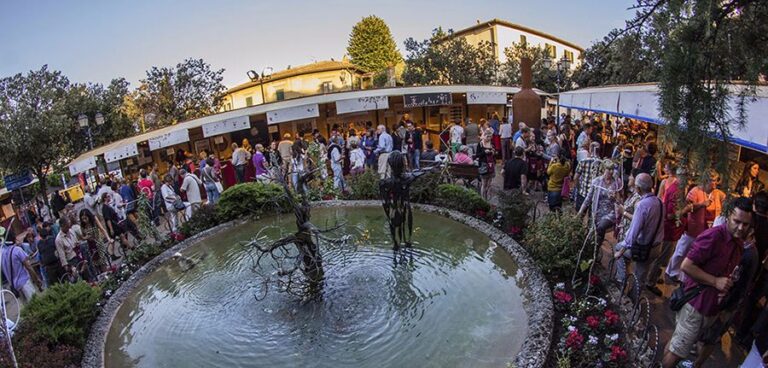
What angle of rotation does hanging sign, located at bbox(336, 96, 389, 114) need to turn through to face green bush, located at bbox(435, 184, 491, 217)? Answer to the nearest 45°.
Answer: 0° — it already faces it

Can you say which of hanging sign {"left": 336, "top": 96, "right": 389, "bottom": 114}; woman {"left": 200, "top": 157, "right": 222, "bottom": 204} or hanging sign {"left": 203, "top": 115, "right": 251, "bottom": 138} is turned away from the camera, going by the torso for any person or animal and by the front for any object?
the woman

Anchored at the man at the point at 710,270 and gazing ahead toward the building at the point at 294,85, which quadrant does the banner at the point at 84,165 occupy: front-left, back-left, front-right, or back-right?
front-left

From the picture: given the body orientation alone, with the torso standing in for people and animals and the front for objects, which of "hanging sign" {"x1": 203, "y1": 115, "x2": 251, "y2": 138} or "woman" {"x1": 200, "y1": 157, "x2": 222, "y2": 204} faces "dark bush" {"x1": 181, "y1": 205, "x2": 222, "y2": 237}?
the hanging sign

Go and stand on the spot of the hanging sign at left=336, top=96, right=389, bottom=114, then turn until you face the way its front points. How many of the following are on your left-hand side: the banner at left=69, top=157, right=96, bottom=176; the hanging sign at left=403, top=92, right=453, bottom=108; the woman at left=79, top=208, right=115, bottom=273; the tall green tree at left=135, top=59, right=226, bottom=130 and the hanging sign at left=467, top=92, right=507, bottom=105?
2

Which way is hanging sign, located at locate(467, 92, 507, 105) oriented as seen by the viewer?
toward the camera

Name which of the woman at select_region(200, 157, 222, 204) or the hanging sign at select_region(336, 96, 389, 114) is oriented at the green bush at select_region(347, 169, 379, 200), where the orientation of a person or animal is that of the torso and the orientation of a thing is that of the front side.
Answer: the hanging sign

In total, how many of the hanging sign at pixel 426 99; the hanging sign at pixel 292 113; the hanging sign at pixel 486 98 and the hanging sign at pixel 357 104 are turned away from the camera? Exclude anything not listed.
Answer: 0

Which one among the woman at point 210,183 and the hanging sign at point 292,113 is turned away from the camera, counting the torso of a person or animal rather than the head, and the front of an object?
the woman

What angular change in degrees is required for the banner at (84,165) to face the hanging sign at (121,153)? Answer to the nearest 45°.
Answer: approximately 45° to its left

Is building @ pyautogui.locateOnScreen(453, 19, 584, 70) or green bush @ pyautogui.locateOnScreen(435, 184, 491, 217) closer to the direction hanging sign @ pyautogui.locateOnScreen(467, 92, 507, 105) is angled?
the green bush

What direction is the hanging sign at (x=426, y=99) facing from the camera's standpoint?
toward the camera

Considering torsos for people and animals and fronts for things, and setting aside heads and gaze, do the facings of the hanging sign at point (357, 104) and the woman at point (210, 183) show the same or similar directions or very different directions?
very different directions

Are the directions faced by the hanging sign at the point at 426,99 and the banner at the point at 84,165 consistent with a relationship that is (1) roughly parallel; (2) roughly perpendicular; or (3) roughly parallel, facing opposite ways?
roughly perpendicular

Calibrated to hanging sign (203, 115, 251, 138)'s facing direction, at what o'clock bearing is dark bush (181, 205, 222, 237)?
The dark bush is roughly at 12 o'clock from the hanging sign.

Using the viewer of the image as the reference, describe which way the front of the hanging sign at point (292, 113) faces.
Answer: facing the viewer

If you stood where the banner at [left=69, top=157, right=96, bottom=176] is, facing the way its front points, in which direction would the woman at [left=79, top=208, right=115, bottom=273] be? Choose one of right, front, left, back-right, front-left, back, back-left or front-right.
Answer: front-right
